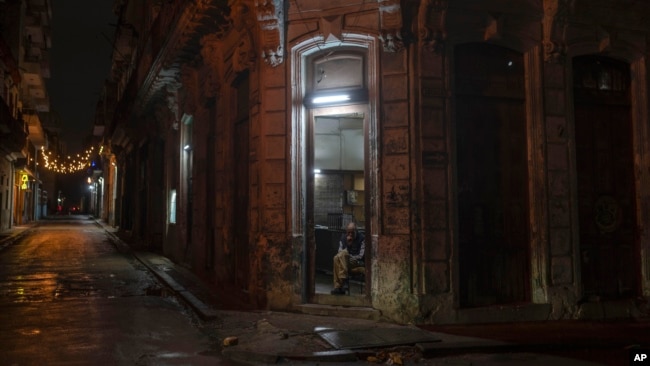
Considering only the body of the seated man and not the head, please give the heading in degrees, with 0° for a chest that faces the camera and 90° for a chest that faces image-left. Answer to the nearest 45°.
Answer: approximately 45°
